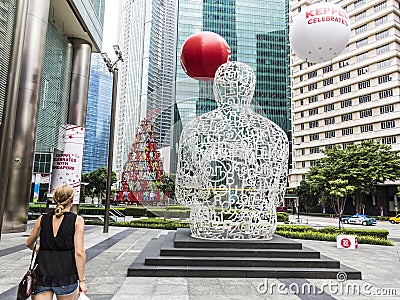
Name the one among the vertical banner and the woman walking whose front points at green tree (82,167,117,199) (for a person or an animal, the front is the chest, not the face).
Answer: the woman walking

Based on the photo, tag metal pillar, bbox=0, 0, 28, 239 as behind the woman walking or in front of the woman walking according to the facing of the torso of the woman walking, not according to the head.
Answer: in front

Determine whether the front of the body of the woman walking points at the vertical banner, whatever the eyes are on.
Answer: yes

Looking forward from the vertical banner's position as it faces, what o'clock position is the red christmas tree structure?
The red christmas tree structure is roughly at 7 o'clock from the vertical banner.

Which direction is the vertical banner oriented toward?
toward the camera

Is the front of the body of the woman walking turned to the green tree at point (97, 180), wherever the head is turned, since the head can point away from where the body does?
yes

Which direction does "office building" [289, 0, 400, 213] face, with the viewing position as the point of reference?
facing the viewer and to the left of the viewer

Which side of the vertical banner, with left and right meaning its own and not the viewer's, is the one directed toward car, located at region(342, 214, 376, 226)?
left

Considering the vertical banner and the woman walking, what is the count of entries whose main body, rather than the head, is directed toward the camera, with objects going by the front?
1

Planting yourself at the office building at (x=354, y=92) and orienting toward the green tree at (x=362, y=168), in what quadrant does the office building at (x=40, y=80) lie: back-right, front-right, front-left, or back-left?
front-right

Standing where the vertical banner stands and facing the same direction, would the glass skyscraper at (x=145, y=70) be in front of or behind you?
behind

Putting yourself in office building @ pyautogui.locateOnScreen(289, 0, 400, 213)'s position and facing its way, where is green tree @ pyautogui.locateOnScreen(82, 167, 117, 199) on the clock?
The green tree is roughly at 1 o'clock from the office building.

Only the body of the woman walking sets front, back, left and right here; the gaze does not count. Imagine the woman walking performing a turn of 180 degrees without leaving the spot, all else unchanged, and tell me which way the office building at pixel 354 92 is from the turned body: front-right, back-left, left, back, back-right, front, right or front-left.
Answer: back-left

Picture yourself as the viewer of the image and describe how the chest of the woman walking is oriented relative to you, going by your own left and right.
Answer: facing away from the viewer

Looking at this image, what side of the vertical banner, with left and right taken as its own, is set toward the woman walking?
front

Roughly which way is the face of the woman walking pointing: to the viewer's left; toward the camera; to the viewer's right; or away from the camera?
away from the camera
